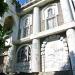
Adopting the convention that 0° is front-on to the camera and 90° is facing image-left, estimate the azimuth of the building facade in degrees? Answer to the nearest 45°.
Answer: approximately 45°
